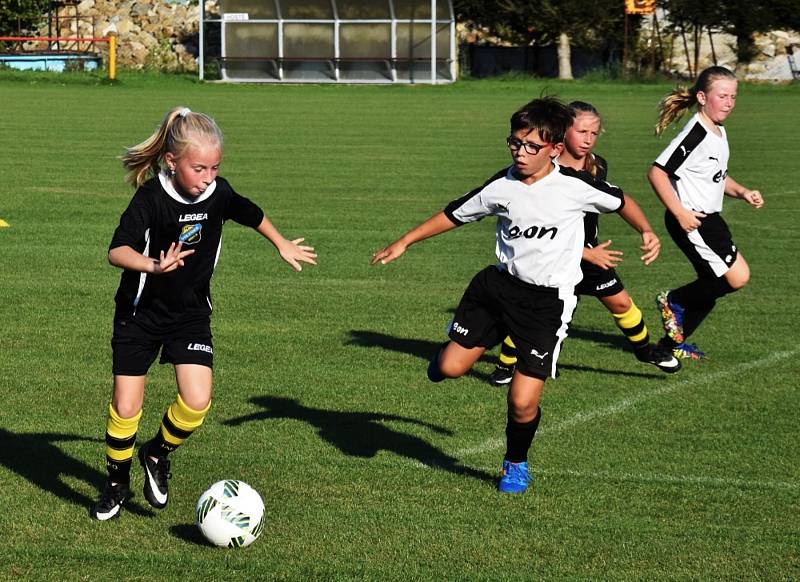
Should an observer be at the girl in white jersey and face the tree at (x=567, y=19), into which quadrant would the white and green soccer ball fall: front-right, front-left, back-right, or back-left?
back-left

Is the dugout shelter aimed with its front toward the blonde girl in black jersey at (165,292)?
yes

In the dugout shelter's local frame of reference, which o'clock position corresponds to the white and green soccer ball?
The white and green soccer ball is roughly at 12 o'clock from the dugout shelter.

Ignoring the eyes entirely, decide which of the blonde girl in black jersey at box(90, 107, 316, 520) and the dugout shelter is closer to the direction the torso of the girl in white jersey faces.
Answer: the blonde girl in black jersey

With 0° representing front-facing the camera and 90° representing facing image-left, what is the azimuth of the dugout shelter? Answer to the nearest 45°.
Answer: approximately 0°
